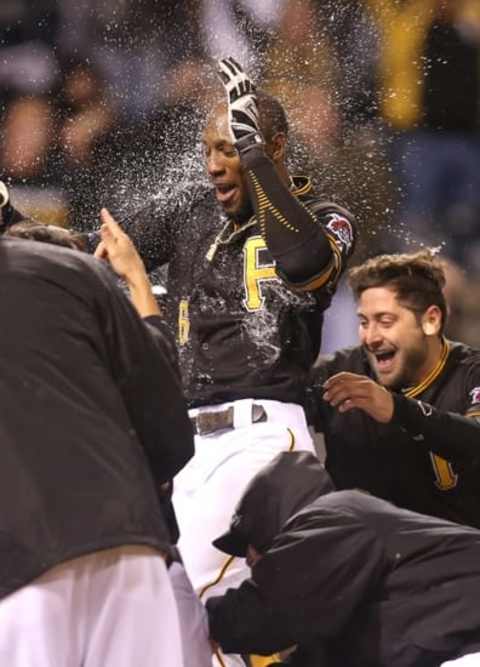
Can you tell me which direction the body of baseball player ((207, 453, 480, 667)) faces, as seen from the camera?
to the viewer's left

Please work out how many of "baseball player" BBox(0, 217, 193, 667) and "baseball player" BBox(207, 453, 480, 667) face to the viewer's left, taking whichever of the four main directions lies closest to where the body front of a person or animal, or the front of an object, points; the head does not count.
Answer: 1

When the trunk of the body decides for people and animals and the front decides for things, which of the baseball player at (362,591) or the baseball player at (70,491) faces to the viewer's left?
the baseball player at (362,591)

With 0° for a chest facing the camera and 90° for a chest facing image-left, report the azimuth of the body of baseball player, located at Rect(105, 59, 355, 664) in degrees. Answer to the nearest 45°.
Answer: approximately 45°

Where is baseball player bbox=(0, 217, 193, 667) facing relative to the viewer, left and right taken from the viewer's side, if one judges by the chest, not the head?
facing away from the viewer and to the right of the viewer

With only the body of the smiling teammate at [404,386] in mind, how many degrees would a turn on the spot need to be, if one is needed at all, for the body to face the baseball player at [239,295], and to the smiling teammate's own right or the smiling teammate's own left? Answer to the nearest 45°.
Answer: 0° — they already face them
